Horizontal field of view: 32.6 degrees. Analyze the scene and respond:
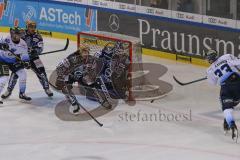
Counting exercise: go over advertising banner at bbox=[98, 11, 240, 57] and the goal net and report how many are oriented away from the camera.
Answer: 0

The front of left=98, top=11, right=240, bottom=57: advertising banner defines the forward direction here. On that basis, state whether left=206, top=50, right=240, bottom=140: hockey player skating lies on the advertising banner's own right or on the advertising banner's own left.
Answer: on the advertising banner's own left

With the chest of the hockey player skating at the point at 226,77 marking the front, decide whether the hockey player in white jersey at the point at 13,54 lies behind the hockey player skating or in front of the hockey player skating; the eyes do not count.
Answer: in front

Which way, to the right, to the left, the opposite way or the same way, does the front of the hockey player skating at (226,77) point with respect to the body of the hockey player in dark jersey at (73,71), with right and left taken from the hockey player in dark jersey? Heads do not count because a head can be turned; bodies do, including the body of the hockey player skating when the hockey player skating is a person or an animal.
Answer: the opposite way

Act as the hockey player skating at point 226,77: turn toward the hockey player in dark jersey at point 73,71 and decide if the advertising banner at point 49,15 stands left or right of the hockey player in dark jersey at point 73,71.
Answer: right

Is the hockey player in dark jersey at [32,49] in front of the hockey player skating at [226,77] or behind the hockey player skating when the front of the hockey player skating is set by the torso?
in front

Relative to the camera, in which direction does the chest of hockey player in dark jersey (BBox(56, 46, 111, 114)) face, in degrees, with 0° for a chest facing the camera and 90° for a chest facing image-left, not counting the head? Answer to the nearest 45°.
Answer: approximately 315°

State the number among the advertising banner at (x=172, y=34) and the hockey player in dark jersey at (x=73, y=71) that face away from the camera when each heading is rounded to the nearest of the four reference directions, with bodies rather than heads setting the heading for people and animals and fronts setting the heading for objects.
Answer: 0

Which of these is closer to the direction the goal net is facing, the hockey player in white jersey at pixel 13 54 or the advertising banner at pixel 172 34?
the hockey player in white jersey
